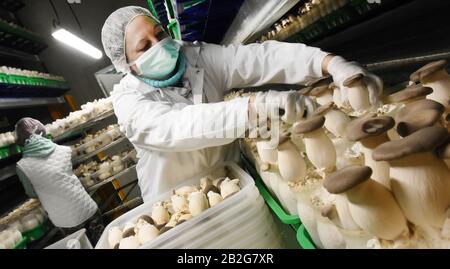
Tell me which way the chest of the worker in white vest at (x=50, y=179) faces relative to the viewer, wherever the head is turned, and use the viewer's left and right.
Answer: facing away from the viewer and to the left of the viewer

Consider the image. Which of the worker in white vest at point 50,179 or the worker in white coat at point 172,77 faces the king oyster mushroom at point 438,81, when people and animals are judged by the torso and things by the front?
the worker in white coat at point 172,77

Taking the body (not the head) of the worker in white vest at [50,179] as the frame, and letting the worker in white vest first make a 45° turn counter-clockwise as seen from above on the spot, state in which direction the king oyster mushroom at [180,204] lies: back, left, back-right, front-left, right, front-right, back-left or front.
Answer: left

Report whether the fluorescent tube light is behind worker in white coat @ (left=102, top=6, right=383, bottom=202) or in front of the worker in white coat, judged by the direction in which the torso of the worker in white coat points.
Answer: behind

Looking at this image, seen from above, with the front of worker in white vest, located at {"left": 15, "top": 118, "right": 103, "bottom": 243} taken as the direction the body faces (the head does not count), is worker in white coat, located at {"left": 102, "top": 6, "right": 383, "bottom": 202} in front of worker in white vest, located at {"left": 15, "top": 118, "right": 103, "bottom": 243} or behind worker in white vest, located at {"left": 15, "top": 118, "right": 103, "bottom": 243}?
behind

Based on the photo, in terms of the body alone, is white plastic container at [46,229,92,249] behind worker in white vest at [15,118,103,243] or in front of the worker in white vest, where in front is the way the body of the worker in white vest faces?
behind

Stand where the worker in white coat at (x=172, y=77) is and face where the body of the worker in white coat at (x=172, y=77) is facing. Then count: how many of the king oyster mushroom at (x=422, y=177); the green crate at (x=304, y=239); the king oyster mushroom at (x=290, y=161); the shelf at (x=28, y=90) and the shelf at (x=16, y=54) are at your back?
2

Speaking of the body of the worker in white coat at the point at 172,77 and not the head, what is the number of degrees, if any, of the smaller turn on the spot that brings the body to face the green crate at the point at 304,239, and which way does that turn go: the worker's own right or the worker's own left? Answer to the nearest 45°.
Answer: approximately 45° to the worker's own right

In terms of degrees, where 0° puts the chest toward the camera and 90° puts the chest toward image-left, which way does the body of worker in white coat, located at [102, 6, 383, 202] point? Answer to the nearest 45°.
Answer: approximately 315°

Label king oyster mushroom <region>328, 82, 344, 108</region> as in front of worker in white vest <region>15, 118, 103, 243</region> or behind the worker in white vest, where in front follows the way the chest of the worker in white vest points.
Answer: behind

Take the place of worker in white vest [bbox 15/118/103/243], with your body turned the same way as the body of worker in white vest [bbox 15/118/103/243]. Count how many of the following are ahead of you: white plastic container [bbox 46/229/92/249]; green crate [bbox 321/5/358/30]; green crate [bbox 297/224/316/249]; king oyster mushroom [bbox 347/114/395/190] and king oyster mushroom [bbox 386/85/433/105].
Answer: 0

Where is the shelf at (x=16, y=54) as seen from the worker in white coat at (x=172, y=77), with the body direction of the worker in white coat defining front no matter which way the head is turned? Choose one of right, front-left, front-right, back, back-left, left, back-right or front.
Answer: back

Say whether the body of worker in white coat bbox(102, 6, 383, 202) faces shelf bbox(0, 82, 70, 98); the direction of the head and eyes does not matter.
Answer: no

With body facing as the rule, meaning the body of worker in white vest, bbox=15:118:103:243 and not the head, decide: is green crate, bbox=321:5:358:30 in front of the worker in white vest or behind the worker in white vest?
behind

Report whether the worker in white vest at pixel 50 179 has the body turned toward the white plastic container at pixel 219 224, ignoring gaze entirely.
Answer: no

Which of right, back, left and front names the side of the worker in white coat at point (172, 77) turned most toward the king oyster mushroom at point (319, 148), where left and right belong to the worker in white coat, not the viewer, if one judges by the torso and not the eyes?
front
